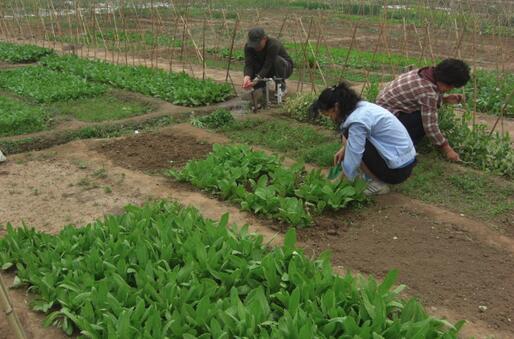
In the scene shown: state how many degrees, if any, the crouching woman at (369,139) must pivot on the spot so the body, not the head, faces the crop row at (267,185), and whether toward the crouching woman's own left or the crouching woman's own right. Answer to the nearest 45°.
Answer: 0° — they already face it

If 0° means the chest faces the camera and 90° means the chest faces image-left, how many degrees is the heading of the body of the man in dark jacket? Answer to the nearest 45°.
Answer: approximately 45°

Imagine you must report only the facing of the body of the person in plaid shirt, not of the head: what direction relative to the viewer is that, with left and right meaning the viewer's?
facing to the right of the viewer

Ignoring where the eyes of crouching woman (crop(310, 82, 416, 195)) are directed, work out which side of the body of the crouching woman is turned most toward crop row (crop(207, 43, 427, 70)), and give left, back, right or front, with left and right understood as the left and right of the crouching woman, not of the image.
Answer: right

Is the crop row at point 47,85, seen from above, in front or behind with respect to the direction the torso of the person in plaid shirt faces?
behind

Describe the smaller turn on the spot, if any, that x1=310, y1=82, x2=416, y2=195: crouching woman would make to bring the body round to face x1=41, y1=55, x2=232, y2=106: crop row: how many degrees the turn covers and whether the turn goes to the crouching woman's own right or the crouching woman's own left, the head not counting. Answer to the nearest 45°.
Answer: approximately 45° to the crouching woman's own right

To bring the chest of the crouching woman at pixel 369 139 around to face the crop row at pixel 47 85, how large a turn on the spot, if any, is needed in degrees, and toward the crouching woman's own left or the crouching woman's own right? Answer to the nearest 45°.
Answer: approximately 45° to the crouching woman's own right

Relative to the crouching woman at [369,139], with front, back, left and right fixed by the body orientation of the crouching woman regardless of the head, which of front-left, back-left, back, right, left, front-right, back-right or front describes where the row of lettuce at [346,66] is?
right

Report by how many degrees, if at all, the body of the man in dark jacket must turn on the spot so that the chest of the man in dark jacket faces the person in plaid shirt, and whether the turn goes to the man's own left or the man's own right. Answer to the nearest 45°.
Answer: approximately 90° to the man's own left

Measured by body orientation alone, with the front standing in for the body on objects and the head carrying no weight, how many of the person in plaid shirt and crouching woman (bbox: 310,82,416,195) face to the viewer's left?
1

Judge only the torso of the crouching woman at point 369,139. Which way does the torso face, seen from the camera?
to the viewer's left

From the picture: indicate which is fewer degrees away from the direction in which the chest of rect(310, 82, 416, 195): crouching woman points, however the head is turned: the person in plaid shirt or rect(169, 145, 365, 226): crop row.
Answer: the crop row

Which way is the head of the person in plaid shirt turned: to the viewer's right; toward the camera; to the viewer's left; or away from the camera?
to the viewer's right
